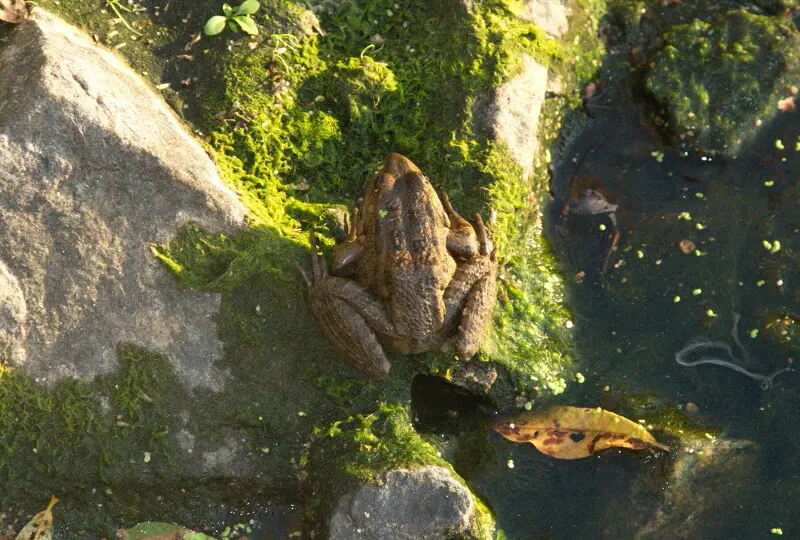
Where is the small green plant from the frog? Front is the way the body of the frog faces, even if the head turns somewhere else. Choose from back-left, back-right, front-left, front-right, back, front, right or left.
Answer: front-left

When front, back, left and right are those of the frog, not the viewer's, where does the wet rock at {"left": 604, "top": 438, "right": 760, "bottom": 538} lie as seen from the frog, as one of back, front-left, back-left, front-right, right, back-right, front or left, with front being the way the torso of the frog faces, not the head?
right

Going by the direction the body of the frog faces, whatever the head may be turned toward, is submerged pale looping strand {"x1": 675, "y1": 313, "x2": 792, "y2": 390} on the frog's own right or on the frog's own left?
on the frog's own right

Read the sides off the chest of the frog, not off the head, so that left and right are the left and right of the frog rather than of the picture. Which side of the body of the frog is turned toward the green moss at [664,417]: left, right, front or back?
right

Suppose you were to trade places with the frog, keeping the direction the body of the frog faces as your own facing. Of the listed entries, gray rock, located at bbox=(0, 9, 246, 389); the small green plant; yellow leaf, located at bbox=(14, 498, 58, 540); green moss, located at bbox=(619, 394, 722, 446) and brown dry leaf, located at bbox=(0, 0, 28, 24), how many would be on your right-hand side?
1

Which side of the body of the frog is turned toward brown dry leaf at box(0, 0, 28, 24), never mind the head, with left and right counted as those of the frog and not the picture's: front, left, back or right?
left

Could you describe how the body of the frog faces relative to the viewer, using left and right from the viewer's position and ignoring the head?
facing away from the viewer

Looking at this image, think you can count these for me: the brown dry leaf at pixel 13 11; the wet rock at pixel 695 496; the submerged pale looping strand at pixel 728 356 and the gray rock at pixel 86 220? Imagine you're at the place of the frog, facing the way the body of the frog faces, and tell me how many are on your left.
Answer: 2

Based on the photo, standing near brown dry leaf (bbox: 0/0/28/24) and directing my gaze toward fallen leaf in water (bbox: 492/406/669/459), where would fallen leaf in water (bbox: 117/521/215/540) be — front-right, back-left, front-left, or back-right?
front-right

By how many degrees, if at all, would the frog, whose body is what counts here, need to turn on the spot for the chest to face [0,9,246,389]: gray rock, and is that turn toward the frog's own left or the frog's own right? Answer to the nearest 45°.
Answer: approximately 90° to the frog's own left

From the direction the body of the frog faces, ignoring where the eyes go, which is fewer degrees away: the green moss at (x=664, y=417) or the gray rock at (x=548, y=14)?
the gray rock

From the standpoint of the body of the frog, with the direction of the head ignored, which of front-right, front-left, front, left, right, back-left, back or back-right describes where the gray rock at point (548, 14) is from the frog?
front

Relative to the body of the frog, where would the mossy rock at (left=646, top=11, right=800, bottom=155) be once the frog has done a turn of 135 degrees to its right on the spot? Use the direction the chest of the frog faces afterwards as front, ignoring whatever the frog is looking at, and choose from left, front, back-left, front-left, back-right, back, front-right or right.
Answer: left

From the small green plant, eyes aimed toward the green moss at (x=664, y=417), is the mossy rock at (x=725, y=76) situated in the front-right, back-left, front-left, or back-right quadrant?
front-left

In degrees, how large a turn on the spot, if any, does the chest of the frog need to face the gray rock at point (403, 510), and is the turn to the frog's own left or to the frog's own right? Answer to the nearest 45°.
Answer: approximately 135° to the frog's own right

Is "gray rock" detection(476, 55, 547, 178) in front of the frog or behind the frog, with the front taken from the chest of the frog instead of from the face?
in front
